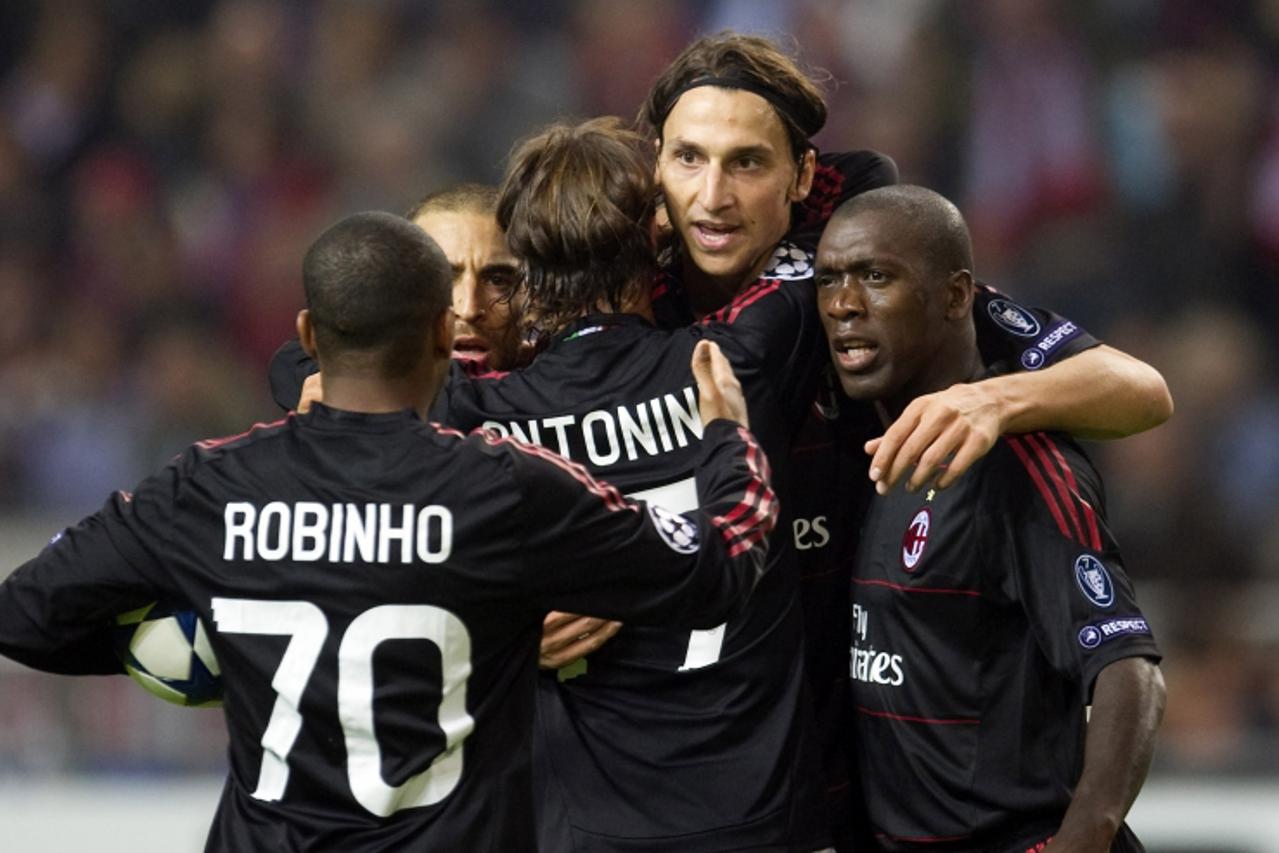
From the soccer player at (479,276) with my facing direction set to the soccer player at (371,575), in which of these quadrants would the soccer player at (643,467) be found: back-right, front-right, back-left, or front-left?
front-left

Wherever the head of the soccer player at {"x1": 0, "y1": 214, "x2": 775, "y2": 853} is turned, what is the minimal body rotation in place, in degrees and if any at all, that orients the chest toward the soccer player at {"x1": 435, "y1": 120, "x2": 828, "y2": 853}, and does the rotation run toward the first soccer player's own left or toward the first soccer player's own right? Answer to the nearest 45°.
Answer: approximately 45° to the first soccer player's own right

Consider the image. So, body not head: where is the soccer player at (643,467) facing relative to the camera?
away from the camera

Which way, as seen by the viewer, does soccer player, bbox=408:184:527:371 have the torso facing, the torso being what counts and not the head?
toward the camera

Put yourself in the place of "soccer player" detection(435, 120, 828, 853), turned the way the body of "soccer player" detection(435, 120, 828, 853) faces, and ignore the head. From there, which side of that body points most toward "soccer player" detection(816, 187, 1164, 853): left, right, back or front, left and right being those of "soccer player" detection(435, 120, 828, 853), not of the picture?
right

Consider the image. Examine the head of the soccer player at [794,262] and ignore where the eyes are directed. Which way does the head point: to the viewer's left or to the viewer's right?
to the viewer's left

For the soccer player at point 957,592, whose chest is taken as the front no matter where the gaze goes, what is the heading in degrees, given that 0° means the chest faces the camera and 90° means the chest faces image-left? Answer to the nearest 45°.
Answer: approximately 45°

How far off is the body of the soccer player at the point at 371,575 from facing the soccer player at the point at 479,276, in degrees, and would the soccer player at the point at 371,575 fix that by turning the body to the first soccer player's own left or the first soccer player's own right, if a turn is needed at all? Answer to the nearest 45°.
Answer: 0° — they already face them

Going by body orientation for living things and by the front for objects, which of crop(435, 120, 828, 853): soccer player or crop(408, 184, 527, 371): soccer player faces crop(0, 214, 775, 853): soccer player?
crop(408, 184, 527, 371): soccer player

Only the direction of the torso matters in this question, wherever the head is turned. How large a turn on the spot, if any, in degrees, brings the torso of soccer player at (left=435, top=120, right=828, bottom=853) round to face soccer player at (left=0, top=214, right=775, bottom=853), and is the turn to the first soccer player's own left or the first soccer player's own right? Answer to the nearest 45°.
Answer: approximately 135° to the first soccer player's own left

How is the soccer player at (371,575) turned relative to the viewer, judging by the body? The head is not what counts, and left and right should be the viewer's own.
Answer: facing away from the viewer

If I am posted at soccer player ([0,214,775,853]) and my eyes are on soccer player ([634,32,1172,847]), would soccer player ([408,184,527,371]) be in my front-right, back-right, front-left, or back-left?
front-left

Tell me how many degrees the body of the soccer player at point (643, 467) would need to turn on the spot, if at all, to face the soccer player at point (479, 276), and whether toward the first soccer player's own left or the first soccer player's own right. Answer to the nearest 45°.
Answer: approximately 45° to the first soccer player's own left

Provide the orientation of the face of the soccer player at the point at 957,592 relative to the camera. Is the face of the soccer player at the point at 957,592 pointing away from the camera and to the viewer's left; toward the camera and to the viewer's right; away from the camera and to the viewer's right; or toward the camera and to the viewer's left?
toward the camera and to the viewer's left

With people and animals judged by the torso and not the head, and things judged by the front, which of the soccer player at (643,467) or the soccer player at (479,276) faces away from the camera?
the soccer player at (643,467)

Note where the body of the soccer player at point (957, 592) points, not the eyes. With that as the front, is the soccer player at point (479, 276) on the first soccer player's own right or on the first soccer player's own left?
on the first soccer player's own right

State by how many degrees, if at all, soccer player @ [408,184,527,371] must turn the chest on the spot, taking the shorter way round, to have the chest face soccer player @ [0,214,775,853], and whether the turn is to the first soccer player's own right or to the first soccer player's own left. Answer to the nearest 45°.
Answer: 0° — they already face them
